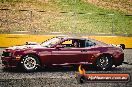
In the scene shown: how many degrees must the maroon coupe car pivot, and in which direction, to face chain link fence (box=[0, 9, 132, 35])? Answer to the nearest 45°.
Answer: approximately 90° to its right

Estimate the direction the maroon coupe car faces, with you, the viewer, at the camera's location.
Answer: facing to the left of the viewer
